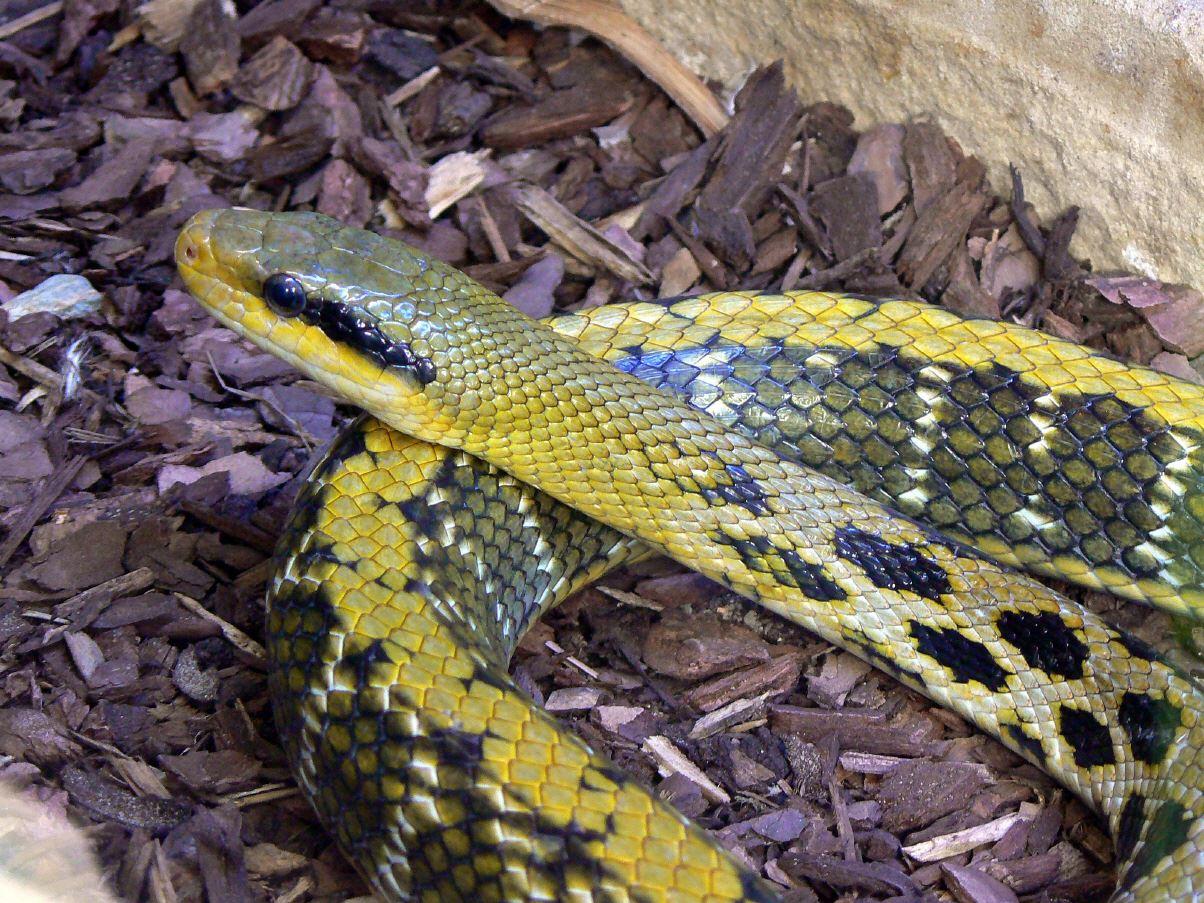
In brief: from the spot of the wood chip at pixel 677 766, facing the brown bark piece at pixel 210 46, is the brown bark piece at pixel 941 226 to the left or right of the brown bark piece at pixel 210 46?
right

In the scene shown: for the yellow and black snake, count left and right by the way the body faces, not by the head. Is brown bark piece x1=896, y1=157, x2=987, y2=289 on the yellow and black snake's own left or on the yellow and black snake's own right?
on the yellow and black snake's own right

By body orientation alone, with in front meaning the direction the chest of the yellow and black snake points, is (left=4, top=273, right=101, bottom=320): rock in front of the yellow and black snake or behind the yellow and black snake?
in front

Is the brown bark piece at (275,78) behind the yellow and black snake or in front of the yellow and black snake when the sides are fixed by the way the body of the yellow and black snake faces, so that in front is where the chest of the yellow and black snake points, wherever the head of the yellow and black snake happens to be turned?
in front

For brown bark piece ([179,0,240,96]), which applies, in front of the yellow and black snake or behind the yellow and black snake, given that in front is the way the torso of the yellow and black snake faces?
in front

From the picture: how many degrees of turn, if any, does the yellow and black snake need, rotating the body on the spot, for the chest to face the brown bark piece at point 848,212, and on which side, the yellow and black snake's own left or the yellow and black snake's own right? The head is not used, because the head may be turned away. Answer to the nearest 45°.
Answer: approximately 90° to the yellow and black snake's own right

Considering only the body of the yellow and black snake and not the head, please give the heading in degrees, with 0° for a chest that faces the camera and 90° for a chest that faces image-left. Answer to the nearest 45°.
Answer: approximately 90°

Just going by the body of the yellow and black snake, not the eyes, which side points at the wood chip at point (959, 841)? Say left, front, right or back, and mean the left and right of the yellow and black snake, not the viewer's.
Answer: back

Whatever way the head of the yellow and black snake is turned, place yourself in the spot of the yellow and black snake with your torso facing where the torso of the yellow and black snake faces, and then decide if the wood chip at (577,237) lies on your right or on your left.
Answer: on your right

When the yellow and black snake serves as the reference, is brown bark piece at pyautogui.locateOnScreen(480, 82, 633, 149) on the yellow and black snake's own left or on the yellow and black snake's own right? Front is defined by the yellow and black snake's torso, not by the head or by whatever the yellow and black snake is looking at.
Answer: on the yellow and black snake's own right

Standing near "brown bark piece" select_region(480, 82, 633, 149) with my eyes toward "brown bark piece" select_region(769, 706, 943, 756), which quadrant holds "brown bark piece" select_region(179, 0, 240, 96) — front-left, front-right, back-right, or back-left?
back-right
